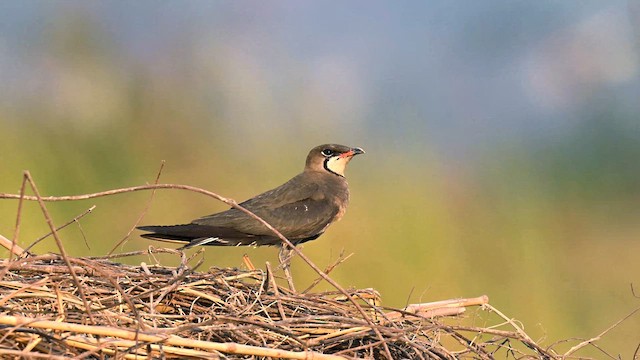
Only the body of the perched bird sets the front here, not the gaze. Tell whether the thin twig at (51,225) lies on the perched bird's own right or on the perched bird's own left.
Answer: on the perched bird's own right

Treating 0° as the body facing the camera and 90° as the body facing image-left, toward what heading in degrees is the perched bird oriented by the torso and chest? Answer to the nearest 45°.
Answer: approximately 270°
